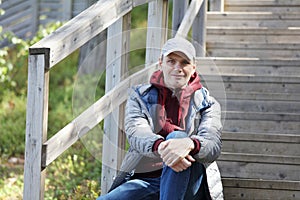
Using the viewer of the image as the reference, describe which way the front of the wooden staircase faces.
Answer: facing the viewer

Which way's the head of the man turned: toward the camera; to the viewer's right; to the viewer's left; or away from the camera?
toward the camera
